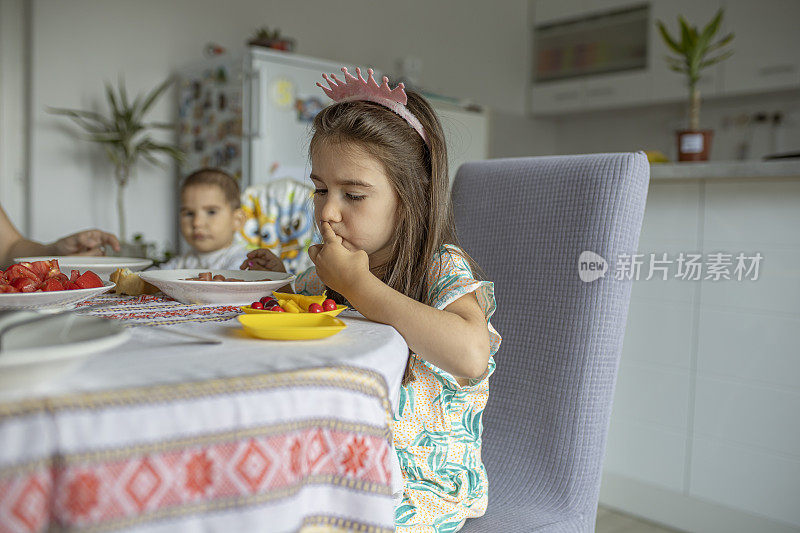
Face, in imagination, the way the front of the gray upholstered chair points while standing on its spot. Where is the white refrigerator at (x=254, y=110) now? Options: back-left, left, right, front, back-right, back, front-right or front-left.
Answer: right

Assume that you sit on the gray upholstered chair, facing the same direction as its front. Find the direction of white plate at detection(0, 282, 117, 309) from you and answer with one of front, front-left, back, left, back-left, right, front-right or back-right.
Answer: front

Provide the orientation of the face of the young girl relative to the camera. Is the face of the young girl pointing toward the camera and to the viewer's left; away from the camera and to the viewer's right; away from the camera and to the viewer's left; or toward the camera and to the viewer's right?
toward the camera and to the viewer's left

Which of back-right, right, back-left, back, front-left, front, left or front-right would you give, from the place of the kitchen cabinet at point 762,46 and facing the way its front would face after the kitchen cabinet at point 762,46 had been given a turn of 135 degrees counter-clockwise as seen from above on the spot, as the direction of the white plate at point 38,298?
back-right

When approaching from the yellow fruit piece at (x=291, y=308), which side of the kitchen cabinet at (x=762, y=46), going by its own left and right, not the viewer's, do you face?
front

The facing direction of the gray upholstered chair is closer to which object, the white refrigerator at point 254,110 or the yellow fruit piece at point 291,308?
the yellow fruit piece

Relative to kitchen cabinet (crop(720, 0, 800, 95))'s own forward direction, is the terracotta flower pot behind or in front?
in front

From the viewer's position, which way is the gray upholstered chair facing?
facing the viewer and to the left of the viewer

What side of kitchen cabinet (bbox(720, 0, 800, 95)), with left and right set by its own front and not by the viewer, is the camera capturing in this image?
front

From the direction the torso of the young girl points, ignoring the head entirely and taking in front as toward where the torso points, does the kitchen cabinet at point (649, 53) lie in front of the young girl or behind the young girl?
behind

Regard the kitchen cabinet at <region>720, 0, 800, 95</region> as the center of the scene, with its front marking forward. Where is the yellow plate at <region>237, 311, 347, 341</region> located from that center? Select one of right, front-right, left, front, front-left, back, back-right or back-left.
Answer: front

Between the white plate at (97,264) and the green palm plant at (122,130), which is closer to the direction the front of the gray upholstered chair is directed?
the white plate

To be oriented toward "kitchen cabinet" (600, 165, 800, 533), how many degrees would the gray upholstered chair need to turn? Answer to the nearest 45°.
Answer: approximately 180°

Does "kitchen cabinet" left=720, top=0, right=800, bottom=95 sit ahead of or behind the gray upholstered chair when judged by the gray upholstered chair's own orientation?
behind
